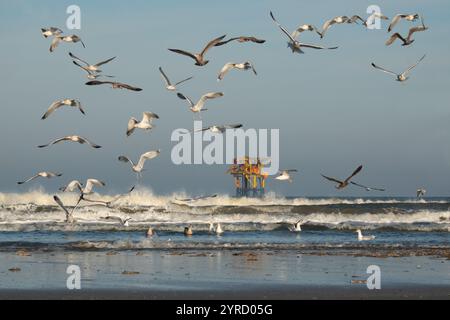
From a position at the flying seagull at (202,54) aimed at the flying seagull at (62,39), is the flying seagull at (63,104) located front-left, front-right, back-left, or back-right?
front-left

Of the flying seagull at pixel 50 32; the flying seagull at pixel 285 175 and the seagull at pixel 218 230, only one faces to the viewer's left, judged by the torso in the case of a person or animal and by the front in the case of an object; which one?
the flying seagull at pixel 285 175

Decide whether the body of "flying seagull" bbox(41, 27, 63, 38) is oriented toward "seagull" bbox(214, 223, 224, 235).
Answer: no

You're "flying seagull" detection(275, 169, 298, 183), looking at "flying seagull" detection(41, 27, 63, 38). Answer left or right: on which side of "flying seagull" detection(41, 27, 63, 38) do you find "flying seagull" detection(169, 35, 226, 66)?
left

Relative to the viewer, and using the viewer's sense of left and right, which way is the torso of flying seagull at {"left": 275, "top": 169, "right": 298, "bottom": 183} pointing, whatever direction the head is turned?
facing to the left of the viewer

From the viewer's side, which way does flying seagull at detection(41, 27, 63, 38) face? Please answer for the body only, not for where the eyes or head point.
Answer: to the viewer's right

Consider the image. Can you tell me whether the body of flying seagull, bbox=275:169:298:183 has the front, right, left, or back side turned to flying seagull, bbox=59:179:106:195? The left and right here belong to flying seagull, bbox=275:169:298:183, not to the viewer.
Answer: front

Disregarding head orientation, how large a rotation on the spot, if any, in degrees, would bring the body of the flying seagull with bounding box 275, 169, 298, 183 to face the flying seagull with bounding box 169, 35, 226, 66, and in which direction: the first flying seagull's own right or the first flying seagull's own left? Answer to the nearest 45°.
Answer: approximately 45° to the first flying seagull's own left
